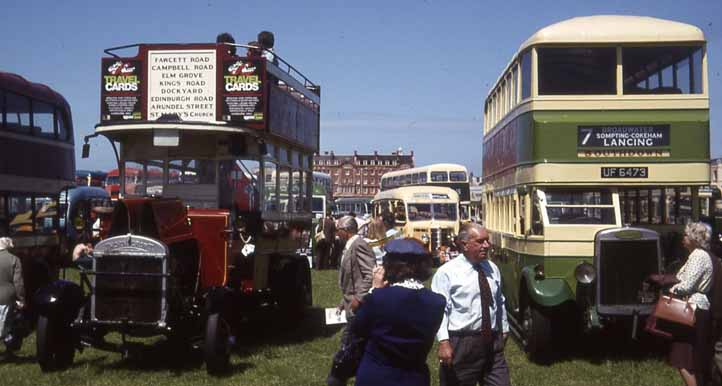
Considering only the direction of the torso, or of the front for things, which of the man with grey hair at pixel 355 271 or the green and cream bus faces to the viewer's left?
the man with grey hair

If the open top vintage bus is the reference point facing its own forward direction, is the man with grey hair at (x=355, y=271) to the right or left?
on its left

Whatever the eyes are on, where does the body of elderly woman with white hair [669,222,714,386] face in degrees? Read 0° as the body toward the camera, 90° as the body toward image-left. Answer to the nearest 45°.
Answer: approximately 90°

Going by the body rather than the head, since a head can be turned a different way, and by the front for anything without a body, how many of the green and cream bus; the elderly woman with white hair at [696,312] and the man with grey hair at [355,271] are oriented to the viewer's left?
2

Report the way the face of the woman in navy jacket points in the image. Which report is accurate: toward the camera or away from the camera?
away from the camera

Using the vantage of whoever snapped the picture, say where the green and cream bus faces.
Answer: facing the viewer

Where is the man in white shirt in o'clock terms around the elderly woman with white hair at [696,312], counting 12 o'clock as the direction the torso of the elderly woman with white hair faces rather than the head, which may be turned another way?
The man in white shirt is roughly at 10 o'clock from the elderly woman with white hair.

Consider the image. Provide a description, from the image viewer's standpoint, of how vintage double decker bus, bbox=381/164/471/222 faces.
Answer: facing the viewer and to the right of the viewer
